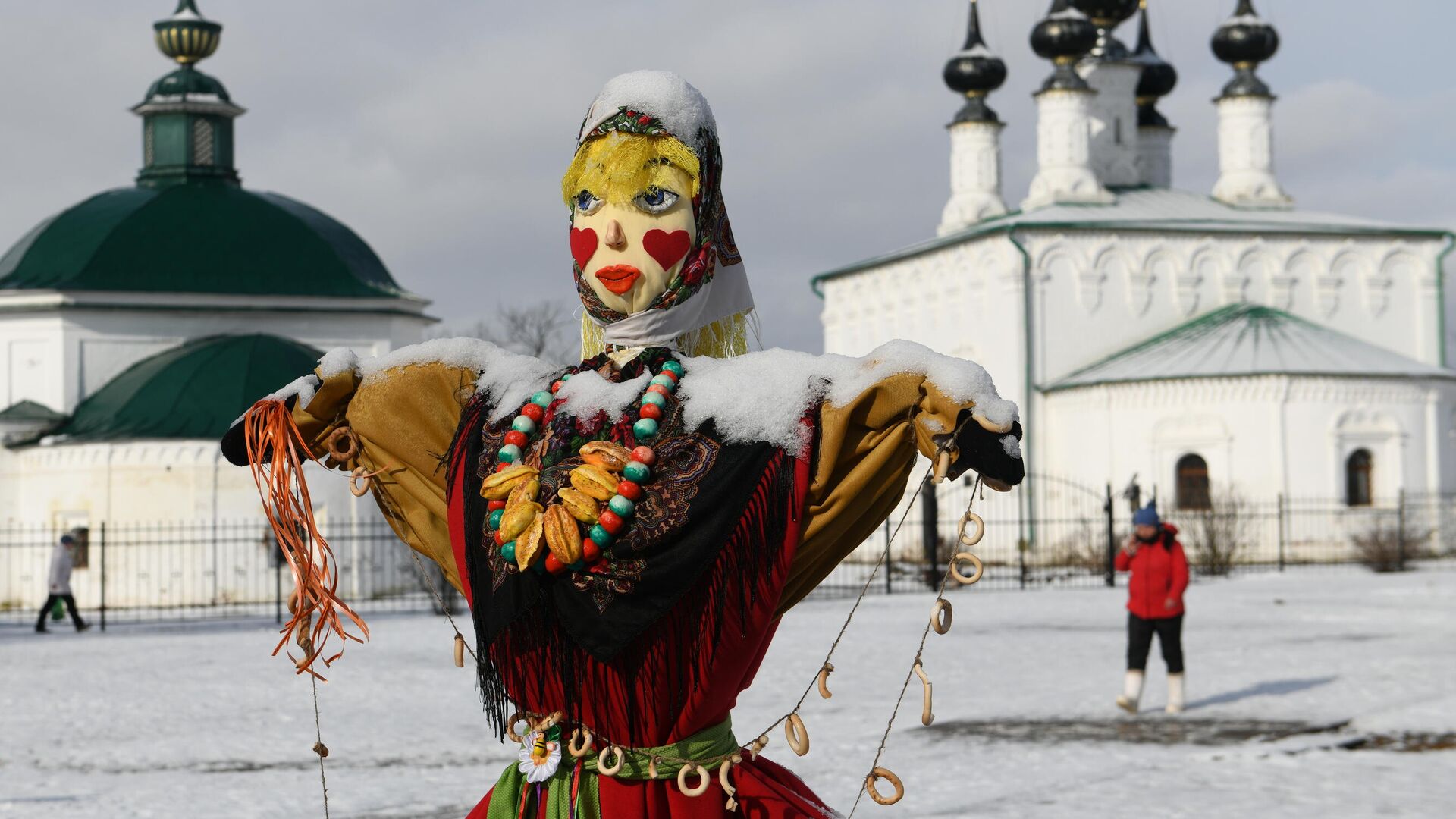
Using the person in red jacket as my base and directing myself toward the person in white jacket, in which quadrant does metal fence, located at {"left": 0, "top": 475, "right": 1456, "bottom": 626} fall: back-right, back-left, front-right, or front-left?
front-right

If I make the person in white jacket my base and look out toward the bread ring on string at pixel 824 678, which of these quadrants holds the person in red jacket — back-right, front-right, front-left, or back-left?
front-left

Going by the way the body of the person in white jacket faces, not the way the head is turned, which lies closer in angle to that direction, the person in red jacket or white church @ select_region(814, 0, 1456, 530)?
the white church

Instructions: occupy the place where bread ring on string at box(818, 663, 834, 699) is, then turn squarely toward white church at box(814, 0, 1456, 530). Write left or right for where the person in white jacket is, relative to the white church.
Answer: left

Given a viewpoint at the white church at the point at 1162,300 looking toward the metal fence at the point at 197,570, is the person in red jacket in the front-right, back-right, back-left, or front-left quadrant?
front-left
